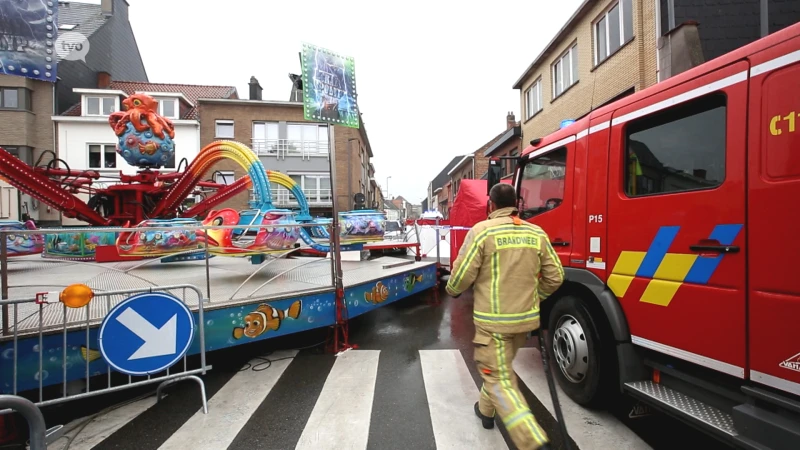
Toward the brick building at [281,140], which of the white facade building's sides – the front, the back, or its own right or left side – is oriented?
left

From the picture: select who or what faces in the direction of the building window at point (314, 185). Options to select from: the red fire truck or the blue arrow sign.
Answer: the red fire truck

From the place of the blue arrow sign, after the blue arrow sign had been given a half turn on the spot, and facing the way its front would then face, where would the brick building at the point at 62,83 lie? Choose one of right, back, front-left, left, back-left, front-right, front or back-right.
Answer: front

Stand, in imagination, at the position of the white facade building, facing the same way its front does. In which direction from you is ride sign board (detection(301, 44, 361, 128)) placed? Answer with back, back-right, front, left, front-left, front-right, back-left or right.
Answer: front

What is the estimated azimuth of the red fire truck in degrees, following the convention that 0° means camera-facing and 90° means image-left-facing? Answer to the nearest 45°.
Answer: approximately 135°

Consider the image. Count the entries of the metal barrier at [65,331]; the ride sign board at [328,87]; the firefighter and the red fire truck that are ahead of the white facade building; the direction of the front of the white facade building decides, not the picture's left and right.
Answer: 4

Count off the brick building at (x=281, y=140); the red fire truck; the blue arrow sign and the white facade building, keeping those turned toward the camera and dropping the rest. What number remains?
3

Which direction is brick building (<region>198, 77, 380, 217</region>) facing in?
toward the camera

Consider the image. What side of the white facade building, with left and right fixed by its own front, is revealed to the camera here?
front

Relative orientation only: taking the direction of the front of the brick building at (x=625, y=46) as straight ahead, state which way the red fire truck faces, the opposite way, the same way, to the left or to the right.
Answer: to the right

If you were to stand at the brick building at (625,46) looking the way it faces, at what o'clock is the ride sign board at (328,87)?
The ride sign board is roughly at 11 o'clock from the brick building.

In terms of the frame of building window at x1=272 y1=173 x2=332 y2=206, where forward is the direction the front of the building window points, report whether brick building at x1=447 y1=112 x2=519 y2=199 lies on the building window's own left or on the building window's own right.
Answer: on the building window's own left

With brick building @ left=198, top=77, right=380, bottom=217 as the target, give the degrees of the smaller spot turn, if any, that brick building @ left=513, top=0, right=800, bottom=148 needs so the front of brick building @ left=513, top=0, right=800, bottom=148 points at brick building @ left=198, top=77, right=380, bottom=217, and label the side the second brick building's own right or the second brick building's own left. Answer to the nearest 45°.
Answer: approximately 45° to the second brick building's own right
